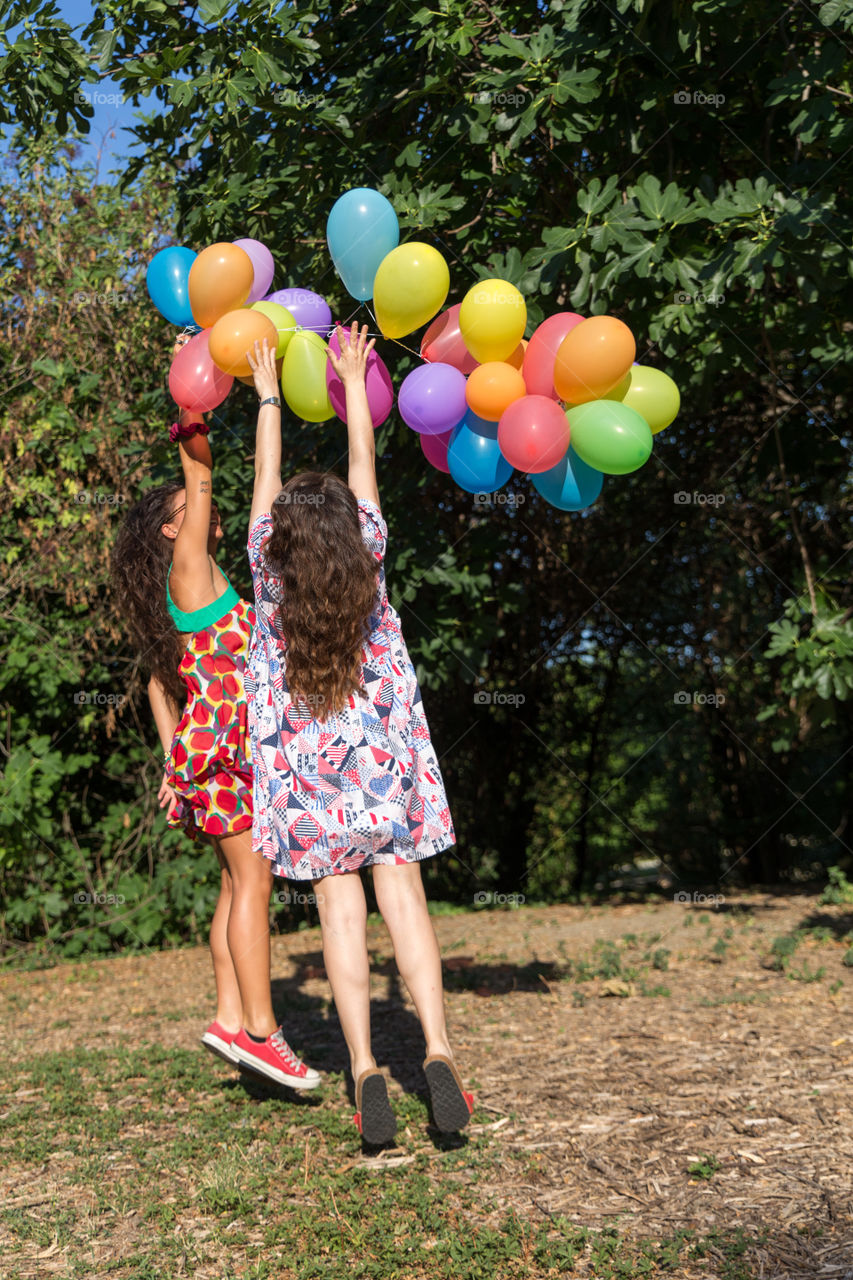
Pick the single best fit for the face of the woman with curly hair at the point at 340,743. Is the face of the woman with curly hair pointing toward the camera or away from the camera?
away from the camera

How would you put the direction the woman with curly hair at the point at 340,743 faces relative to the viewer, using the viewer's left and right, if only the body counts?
facing away from the viewer

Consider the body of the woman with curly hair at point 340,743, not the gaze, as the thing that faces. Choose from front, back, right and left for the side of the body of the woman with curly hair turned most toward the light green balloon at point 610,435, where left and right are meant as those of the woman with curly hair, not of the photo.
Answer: right
